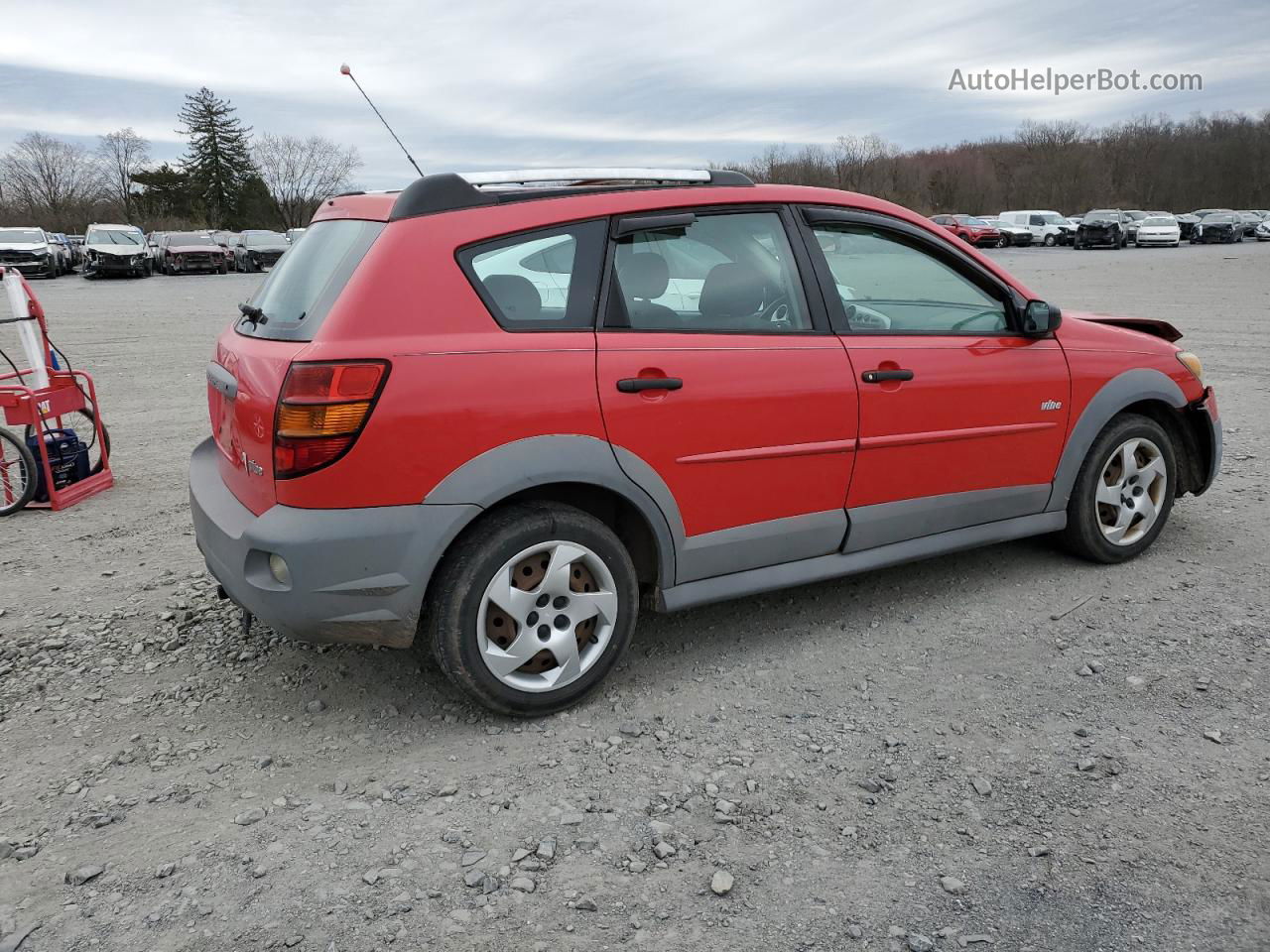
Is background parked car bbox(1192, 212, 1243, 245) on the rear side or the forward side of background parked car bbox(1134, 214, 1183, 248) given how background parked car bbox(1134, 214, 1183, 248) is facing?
on the rear side

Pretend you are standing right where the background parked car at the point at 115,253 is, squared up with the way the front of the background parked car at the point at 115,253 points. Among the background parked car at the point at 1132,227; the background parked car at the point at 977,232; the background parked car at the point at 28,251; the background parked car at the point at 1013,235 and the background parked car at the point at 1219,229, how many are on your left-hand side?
4

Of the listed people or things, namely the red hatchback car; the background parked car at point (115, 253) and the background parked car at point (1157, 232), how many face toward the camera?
2

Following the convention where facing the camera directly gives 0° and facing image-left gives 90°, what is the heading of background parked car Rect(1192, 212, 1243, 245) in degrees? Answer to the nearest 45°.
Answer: approximately 45°

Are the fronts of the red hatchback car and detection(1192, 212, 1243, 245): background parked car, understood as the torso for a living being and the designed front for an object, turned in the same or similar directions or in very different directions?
very different directions

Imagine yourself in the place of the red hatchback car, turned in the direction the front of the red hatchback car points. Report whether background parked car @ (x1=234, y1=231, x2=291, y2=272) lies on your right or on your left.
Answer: on your left

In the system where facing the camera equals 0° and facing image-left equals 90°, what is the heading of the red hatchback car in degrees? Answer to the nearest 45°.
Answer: approximately 225°
